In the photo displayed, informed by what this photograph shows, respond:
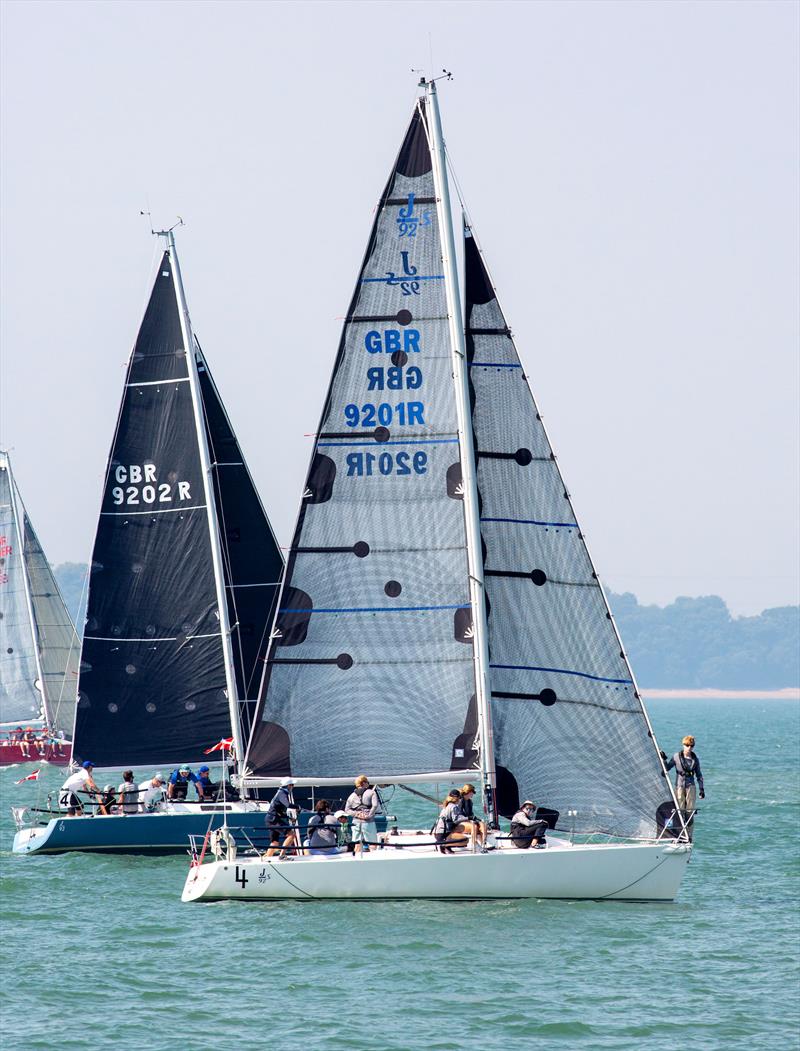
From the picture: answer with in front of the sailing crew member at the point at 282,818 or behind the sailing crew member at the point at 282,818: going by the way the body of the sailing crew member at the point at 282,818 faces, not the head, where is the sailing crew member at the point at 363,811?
in front

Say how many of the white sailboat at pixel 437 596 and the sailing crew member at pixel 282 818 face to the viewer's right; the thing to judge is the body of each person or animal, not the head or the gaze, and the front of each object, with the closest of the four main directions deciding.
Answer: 2

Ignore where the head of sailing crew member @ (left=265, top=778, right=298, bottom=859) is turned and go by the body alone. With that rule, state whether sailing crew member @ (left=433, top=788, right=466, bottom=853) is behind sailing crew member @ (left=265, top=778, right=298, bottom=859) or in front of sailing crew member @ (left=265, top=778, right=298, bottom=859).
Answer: in front

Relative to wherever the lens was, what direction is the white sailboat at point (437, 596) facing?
facing to the right of the viewer

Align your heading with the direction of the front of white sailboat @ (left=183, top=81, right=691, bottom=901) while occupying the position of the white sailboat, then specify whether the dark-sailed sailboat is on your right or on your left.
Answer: on your left

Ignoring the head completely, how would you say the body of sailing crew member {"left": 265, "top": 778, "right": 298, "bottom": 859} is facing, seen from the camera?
to the viewer's right
